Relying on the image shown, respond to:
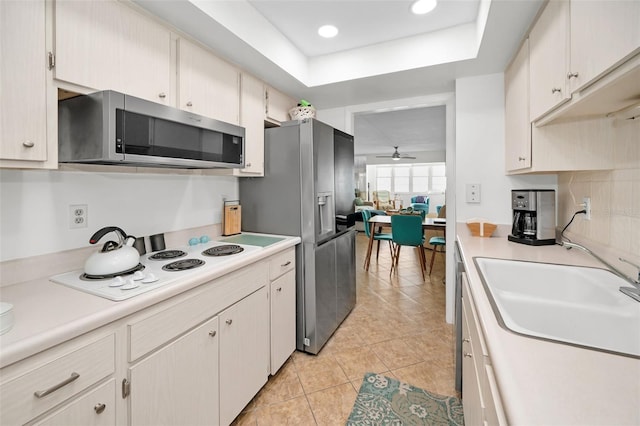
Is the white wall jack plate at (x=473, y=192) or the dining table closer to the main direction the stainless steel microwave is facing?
the white wall jack plate

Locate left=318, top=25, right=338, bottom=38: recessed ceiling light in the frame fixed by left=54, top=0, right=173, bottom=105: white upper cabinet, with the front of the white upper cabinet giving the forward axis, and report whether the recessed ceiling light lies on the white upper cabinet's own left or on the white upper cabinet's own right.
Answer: on the white upper cabinet's own left

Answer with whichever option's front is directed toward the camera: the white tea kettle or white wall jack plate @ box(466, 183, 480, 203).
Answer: the white wall jack plate

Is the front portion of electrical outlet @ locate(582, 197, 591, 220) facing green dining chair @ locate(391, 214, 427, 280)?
no

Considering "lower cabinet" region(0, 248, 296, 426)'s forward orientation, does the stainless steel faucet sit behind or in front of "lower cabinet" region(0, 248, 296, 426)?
in front

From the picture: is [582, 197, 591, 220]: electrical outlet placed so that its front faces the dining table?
no

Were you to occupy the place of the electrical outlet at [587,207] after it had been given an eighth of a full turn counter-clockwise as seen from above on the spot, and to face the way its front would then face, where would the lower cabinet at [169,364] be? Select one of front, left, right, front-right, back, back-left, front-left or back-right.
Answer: front-right

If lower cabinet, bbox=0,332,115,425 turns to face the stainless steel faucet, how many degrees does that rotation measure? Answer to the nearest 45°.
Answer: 0° — it already faces it

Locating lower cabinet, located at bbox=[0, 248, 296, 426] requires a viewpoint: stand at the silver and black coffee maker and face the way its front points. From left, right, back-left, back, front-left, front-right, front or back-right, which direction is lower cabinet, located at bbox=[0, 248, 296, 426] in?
front

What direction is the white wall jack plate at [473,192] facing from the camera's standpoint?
toward the camera

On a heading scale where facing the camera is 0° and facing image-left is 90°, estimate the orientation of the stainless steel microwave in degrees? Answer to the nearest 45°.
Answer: approximately 315°

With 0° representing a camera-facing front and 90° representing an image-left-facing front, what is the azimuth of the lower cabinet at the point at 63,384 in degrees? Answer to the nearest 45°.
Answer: approximately 315°

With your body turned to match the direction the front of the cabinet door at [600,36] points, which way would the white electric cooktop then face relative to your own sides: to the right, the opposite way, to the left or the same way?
the opposite way

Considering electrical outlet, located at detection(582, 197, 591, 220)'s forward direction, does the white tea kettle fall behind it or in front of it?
in front

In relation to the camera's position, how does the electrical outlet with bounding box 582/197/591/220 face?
facing the viewer and to the left of the viewer

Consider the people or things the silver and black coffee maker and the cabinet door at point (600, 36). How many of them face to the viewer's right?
0
